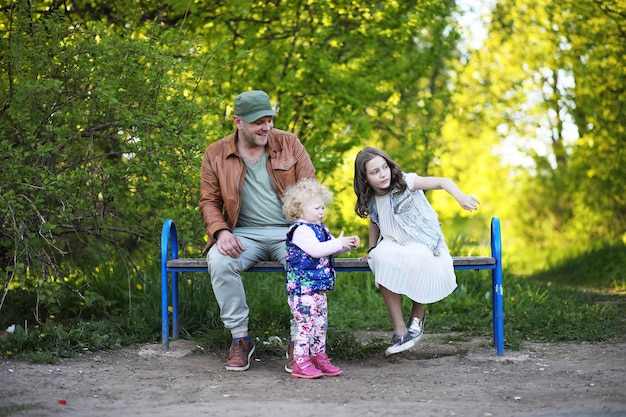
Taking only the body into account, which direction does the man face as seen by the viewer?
toward the camera

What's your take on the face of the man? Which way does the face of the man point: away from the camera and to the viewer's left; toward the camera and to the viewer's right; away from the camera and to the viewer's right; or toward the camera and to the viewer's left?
toward the camera and to the viewer's right

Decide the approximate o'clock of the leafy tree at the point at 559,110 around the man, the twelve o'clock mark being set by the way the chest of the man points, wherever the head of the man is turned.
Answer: The leafy tree is roughly at 7 o'clock from the man.

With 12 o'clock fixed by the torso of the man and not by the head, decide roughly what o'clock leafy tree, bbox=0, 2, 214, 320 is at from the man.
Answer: The leafy tree is roughly at 4 o'clock from the man.
